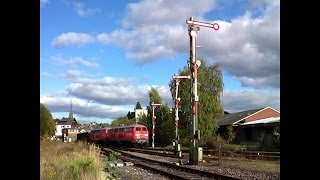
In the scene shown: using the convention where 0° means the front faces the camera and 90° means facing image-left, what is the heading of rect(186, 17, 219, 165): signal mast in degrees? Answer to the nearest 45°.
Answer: approximately 0°
